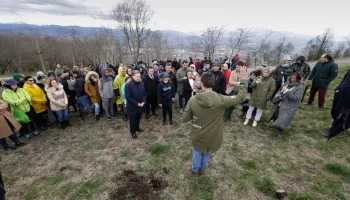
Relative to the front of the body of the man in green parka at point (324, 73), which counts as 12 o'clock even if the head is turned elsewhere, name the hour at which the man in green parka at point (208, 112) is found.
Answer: the man in green parka at point (208, 112) is roughly at 11 o'clock from the man in green parka at point (324, 73).

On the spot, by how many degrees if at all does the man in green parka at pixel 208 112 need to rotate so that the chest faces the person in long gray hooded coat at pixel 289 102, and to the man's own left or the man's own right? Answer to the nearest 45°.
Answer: approximately 45° to the man's own right

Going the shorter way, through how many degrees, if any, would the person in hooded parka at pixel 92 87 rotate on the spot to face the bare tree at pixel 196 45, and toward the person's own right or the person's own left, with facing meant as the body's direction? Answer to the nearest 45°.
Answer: approximately 90° to the person's own left

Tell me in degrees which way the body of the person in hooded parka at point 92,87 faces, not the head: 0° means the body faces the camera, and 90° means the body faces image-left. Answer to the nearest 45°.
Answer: approximately 315°

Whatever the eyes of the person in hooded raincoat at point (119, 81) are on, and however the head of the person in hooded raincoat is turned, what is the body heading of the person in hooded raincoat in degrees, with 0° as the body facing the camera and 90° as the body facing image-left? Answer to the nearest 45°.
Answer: approximately 315°

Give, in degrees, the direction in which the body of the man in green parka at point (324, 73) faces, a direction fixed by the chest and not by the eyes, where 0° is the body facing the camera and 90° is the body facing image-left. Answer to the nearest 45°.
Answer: approximately 45°

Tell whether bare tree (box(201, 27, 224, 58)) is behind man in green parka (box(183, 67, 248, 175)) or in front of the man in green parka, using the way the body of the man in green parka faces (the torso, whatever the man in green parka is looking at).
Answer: in front

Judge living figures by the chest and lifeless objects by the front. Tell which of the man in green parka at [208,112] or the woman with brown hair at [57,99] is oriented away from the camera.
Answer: the man in green parka

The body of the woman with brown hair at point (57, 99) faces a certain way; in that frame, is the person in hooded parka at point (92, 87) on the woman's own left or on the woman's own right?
on the woman's own left

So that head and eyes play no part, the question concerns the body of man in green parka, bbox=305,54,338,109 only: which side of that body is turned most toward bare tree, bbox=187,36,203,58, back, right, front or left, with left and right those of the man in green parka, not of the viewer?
right

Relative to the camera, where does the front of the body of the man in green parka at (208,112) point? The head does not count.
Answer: away from the camera

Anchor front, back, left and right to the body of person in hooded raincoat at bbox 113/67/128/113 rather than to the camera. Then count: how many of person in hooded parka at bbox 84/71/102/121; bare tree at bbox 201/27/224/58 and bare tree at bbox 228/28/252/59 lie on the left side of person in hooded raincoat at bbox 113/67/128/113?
2

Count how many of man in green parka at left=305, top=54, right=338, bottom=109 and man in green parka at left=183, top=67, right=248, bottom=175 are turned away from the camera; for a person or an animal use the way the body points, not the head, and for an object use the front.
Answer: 1
